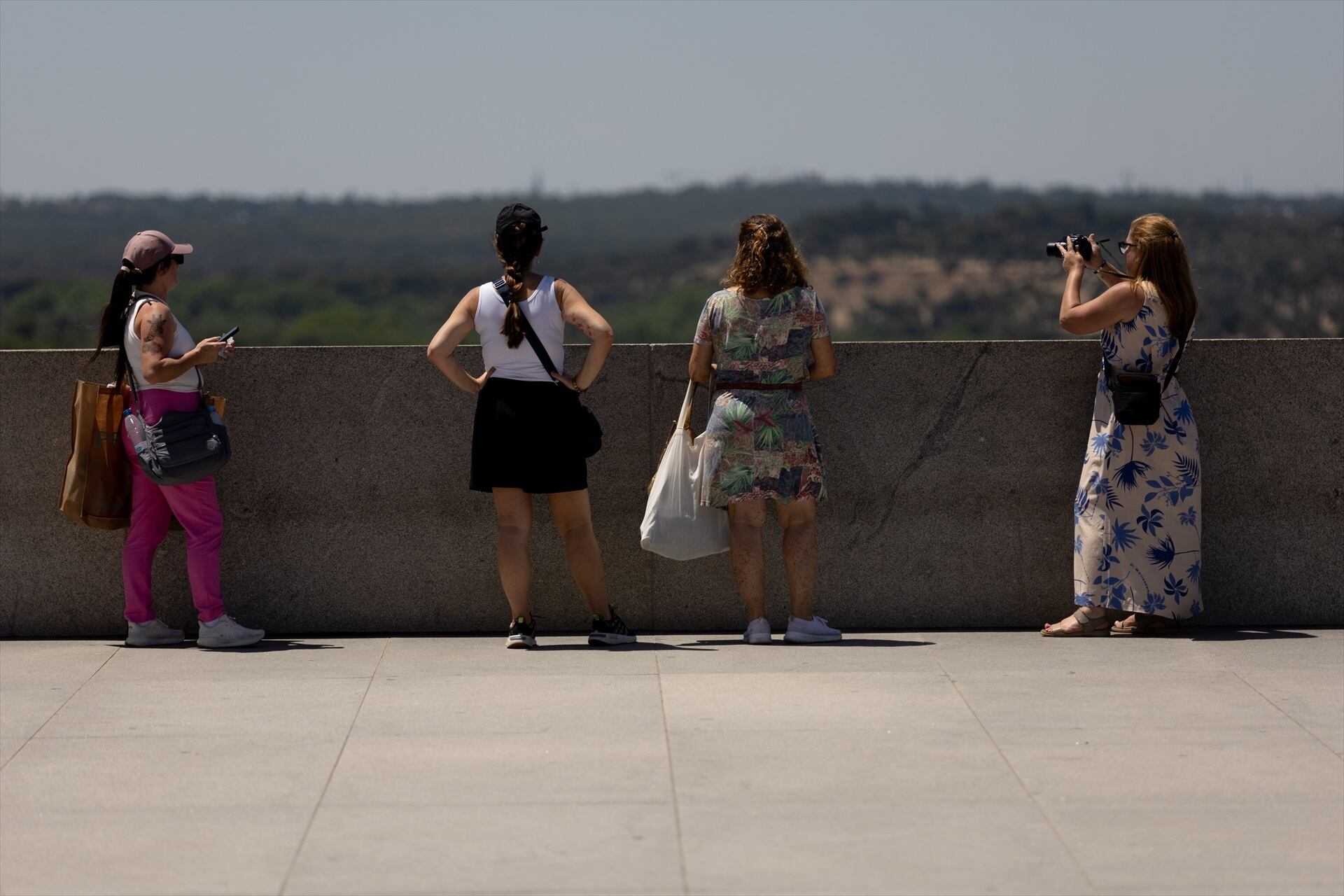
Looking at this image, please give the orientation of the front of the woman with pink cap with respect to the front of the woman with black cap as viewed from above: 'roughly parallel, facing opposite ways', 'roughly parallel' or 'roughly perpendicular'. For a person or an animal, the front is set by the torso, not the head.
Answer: roughly perpendicular

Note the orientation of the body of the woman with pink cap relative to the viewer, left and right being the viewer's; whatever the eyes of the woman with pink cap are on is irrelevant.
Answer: facing to the right of the viewer

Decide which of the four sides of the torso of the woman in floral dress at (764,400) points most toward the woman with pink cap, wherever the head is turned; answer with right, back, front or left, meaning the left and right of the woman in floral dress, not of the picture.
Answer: left

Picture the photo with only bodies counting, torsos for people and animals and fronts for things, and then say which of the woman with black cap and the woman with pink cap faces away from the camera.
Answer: the woman with black cap

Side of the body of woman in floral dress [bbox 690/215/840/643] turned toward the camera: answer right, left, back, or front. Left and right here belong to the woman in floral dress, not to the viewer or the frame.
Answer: back

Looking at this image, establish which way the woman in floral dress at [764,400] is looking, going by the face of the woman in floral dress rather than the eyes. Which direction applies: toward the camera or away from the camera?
away from the camera

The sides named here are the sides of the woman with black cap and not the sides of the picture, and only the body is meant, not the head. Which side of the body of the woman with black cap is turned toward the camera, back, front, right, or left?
back

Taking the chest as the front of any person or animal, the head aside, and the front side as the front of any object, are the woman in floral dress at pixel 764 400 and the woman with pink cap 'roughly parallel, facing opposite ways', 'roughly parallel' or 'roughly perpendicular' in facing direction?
roughly perpendicular

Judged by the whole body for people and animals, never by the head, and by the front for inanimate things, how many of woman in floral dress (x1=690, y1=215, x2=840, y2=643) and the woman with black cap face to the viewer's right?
0

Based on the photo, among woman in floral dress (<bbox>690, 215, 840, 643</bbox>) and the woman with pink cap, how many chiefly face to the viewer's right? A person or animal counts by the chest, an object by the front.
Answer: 1

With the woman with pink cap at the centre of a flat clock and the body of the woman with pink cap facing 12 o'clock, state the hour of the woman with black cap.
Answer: The woman with black cap is roughly at 1 o'clock from the woman with pink cap.

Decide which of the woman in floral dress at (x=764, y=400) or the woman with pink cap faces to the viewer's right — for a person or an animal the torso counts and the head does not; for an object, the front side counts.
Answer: the woman with pink cap
